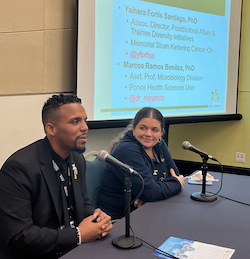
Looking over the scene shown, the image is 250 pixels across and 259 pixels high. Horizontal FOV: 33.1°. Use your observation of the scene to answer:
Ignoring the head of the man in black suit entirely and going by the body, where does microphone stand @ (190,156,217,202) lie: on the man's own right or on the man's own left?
on the man's own left

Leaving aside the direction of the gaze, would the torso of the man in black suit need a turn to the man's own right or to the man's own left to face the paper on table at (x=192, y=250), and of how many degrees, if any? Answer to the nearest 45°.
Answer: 0° — they already face it

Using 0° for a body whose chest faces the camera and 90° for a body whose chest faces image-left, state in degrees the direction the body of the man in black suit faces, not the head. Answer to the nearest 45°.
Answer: approximately 315°

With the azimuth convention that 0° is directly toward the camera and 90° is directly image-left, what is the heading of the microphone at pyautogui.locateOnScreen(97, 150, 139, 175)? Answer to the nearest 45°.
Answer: approximately 90°

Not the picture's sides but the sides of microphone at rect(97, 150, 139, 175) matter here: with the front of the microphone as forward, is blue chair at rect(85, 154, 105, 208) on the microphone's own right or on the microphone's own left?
on the microphone's own right

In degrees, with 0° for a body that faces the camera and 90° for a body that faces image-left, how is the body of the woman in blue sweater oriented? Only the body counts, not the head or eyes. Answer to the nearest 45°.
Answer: approximately 315°
